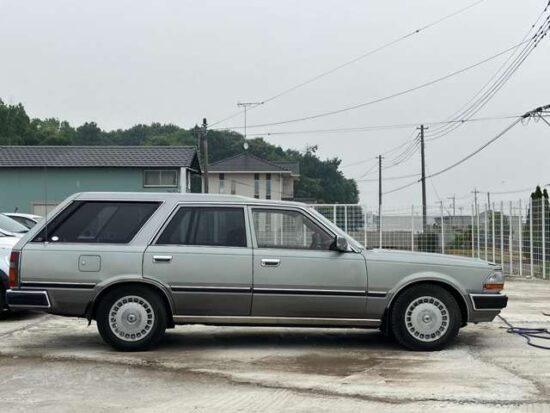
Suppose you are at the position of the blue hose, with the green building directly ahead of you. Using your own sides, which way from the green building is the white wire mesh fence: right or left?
right

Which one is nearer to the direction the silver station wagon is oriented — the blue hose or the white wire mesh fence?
the blue hose

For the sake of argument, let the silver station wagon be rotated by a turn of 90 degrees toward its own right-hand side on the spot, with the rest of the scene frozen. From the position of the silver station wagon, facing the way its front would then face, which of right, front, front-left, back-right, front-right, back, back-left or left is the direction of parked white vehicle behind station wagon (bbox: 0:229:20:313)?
back-right

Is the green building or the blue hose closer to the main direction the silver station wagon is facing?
the blue hose

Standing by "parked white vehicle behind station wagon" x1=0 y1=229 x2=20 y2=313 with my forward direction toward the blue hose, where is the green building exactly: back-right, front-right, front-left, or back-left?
back-left

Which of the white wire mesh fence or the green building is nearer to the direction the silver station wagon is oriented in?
the white wire mesh fence

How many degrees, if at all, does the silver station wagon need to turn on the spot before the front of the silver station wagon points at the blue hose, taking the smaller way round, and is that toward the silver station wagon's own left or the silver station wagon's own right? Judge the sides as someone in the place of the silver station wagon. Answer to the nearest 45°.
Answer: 0° — it already faces it

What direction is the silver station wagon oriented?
to the viewer's right

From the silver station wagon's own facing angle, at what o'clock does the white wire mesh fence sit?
The white wire mesh fence is roughly at 10 o'clock from the silver station wagon.

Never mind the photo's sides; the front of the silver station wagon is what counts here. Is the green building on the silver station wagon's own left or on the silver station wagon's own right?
on the silver station wagon's own left
